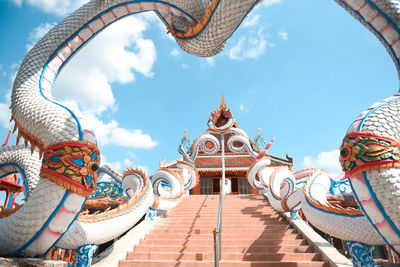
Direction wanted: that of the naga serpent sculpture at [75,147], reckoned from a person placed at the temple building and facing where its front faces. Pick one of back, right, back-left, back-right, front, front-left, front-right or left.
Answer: front

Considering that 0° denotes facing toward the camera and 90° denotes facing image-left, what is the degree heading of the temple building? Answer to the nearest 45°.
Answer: approximately 0°
